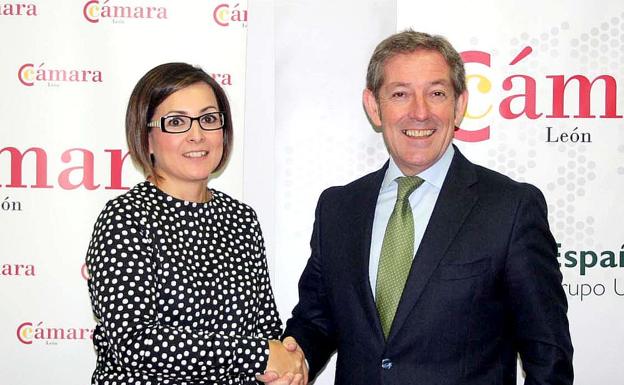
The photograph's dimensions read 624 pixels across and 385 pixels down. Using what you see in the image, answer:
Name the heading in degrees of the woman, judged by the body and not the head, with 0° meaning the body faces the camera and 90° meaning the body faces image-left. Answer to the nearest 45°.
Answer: approximately 315°

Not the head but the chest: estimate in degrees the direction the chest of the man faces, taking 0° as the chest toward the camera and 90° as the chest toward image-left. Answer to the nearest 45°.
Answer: approximately 45°
